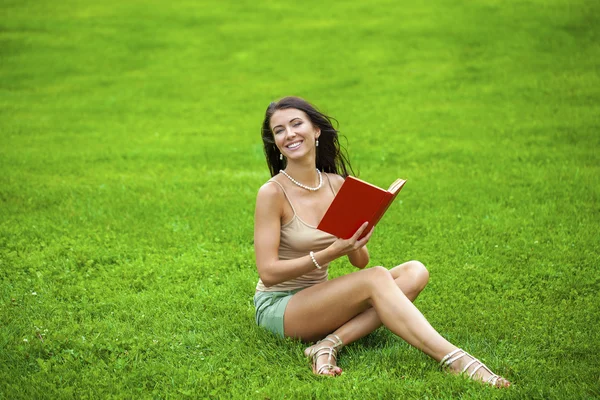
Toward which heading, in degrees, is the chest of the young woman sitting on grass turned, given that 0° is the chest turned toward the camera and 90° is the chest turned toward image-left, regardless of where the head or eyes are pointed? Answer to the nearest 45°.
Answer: approximately 315°
